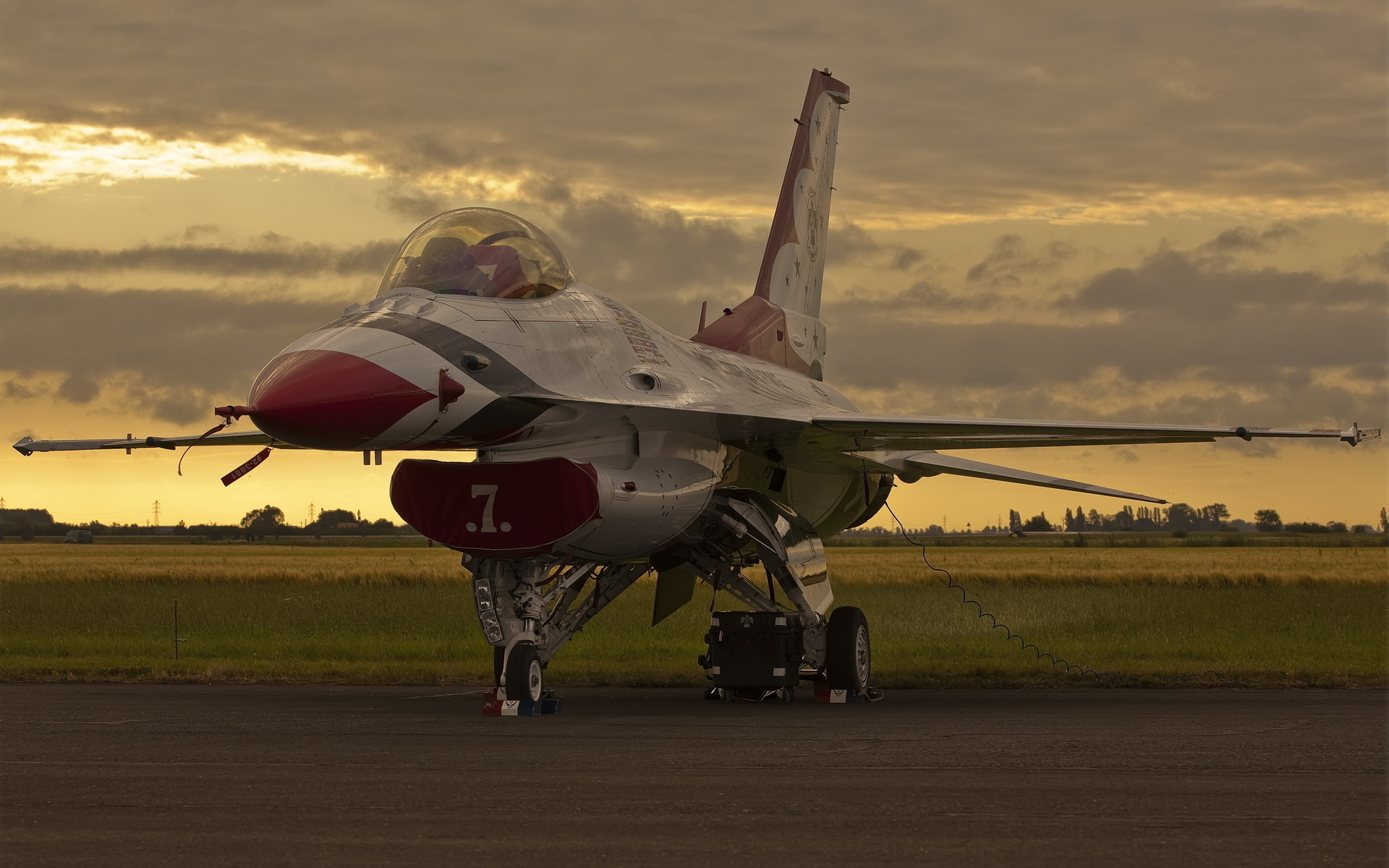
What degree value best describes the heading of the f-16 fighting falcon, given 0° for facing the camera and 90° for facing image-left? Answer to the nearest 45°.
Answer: approximately 45°
